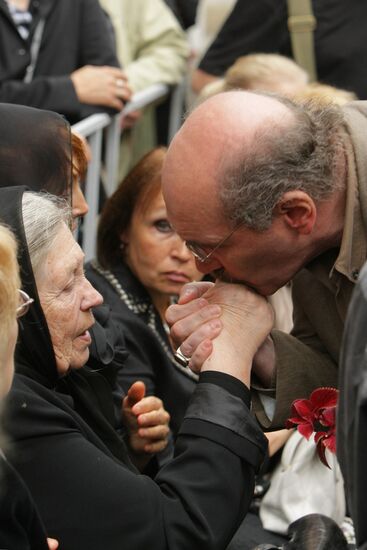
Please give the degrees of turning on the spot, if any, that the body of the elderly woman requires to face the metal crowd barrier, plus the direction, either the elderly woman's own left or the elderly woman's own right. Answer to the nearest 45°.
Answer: approximately 90° to the elderly woman's own left

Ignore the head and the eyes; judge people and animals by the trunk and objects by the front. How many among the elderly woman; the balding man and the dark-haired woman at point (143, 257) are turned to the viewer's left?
1

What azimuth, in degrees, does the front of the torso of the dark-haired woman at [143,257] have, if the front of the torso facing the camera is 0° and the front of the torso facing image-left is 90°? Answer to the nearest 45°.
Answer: approximately 315°

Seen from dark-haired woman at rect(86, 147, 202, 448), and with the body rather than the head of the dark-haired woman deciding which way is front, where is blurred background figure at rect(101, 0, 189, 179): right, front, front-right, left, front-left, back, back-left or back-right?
back-left

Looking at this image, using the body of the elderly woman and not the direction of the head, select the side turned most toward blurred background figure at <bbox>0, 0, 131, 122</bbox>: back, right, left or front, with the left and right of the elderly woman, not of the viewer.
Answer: left

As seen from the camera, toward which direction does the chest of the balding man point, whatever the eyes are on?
to the viewer's left

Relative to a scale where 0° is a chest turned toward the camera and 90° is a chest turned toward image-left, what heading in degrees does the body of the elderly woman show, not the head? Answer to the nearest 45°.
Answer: approximately 270°

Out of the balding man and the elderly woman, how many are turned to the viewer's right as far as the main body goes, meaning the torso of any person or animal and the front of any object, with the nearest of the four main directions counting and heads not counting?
1

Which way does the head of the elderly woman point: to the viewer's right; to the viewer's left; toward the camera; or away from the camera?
to the viewer's right
